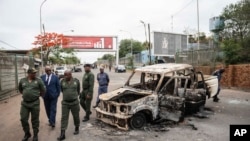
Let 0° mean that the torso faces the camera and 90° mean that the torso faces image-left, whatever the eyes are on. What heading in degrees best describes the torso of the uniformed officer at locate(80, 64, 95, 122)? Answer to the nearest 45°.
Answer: approximately 45°

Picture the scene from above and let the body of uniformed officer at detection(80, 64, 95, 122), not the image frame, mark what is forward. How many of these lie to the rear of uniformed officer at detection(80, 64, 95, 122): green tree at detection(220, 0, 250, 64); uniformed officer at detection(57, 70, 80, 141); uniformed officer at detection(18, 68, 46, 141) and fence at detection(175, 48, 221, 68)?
2

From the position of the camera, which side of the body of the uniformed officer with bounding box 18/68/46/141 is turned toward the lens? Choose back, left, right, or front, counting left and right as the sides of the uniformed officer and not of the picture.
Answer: front

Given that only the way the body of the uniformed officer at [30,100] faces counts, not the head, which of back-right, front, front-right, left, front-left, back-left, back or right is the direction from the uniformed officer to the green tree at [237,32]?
back-left

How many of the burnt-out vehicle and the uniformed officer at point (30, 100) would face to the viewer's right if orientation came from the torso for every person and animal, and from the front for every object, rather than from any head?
0

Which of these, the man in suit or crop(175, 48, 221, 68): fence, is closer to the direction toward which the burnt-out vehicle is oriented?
the man in suit

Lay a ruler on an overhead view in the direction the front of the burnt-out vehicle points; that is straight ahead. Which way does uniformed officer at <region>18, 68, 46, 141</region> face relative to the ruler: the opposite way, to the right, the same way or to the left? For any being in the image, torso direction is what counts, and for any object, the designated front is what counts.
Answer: to the left

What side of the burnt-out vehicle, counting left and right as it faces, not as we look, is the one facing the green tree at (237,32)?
back

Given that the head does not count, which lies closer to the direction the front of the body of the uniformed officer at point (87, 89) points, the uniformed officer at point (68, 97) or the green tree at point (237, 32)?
the uniformed officer

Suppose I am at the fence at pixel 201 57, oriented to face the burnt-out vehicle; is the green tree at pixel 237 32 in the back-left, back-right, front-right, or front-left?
back-left

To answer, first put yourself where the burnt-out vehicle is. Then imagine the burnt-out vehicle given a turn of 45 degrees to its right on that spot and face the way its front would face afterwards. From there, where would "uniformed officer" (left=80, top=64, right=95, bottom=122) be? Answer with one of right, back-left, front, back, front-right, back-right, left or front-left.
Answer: front

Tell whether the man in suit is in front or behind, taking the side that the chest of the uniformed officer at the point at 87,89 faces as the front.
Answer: in front

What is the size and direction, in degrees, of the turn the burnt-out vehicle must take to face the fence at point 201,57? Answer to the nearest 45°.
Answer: approximately 135° to its right

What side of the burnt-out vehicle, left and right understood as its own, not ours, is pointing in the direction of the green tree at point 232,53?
back
